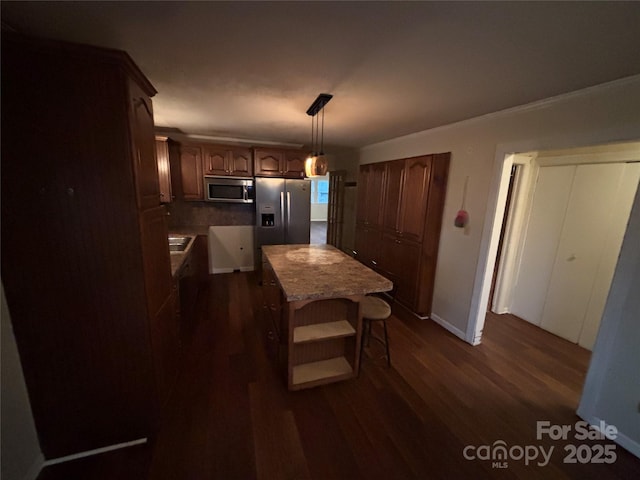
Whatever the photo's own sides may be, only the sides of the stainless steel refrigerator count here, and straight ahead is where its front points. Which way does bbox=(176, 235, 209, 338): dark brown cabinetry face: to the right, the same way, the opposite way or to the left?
to the left

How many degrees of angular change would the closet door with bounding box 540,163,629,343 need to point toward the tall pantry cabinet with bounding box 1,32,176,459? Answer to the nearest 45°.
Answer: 0° — it already faces it

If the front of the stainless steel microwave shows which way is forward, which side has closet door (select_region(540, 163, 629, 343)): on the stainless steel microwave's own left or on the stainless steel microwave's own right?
on the stainless steel microwave's own left

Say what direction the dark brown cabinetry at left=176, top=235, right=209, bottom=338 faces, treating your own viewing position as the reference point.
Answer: facing to the right of the viewer

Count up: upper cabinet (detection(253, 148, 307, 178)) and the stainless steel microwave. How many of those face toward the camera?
2

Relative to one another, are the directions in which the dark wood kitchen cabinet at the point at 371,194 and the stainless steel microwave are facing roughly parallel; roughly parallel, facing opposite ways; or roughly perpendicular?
roughly perpendicular

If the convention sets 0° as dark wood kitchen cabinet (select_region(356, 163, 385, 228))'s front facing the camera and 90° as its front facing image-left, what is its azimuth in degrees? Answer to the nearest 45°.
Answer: approximately 45°

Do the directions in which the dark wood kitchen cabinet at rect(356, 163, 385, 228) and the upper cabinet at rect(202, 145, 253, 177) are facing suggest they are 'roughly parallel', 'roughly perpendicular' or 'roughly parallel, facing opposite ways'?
roughly perpendicular

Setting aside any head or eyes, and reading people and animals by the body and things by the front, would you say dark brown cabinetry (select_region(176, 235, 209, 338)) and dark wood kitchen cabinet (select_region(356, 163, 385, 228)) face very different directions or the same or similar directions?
very different directions

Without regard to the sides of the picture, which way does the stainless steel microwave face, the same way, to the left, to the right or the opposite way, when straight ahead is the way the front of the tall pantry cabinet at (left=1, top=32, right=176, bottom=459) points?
to the right
